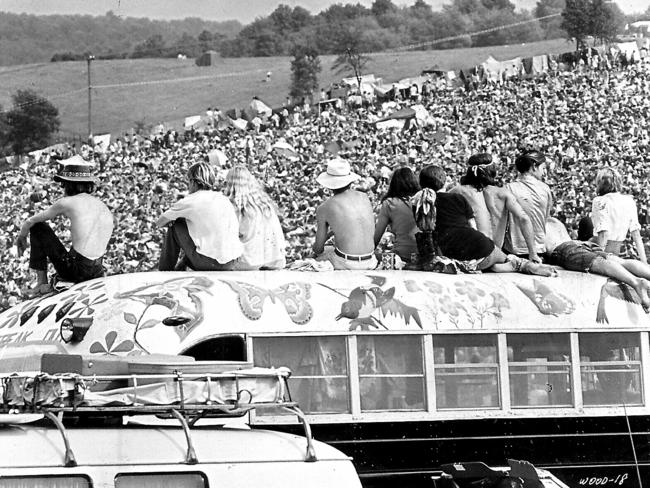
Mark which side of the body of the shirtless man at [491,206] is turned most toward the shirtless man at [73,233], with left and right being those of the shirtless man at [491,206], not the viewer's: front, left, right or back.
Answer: left

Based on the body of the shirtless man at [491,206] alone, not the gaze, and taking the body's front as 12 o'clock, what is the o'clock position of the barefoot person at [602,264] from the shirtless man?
The barefoot person is roughly at 4 o'clock from the shirtless man.

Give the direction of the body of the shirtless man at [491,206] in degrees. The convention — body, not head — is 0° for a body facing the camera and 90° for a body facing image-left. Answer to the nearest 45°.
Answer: approximately 180°

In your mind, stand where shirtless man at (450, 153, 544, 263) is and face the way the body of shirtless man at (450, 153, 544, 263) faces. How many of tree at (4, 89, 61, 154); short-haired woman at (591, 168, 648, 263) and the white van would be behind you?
1

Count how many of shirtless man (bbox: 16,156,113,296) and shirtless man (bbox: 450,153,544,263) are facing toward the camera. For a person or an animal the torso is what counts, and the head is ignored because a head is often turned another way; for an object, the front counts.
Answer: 0

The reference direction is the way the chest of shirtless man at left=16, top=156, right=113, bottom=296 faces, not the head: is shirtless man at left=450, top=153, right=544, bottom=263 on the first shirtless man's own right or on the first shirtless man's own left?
on the first shirtless man's own right

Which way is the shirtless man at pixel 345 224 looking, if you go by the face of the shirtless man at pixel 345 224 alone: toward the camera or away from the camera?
away from the camera

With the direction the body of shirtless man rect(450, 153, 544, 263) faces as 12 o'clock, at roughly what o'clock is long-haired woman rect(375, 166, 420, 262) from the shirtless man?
The long-haired woman is roughly at 8 o'clock from the shirtless man.

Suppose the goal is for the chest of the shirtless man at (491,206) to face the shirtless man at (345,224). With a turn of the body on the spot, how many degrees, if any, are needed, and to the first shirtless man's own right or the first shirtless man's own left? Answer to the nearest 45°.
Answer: approximately 135° to the first shirtless man's own left

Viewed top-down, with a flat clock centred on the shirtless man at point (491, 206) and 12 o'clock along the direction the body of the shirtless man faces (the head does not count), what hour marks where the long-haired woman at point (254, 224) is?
The long-haired woman is roughly at 8 o'clock from the shirtless man.

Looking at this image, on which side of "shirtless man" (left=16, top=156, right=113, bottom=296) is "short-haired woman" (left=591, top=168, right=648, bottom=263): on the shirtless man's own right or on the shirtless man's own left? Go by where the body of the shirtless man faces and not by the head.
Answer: on the shirtless man's own right

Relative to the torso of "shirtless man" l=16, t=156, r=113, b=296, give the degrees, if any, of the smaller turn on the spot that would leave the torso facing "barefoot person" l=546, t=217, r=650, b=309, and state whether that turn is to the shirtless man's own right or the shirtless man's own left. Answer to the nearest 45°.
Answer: approximately 135° to the shirtless man's own right

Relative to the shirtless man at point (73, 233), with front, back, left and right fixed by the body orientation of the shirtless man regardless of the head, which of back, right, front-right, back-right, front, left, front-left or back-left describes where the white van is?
back-left

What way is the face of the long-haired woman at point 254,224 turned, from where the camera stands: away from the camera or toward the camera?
away from the camera

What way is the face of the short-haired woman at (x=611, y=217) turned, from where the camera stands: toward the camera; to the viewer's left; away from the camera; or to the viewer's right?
away from the camera

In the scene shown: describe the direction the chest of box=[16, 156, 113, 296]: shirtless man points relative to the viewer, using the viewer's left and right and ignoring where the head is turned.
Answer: facing away from the viewer and to the left of the viewer
